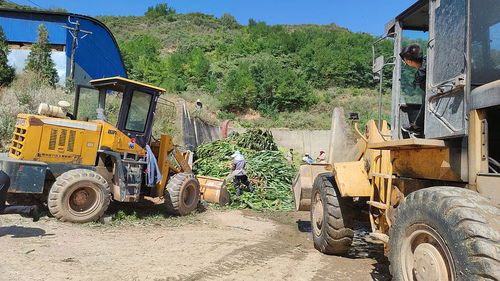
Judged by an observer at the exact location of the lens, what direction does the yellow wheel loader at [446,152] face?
facing away from the viewer and to the left of the viewer

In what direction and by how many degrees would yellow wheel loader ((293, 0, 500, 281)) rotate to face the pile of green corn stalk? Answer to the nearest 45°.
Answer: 0° — it already faces it

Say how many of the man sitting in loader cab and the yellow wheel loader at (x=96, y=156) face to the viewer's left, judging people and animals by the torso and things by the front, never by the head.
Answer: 1

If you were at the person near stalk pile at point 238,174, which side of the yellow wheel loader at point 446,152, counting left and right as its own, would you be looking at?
front

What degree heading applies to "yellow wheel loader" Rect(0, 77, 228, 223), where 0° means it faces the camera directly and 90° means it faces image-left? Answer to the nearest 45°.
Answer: approximately 225°
